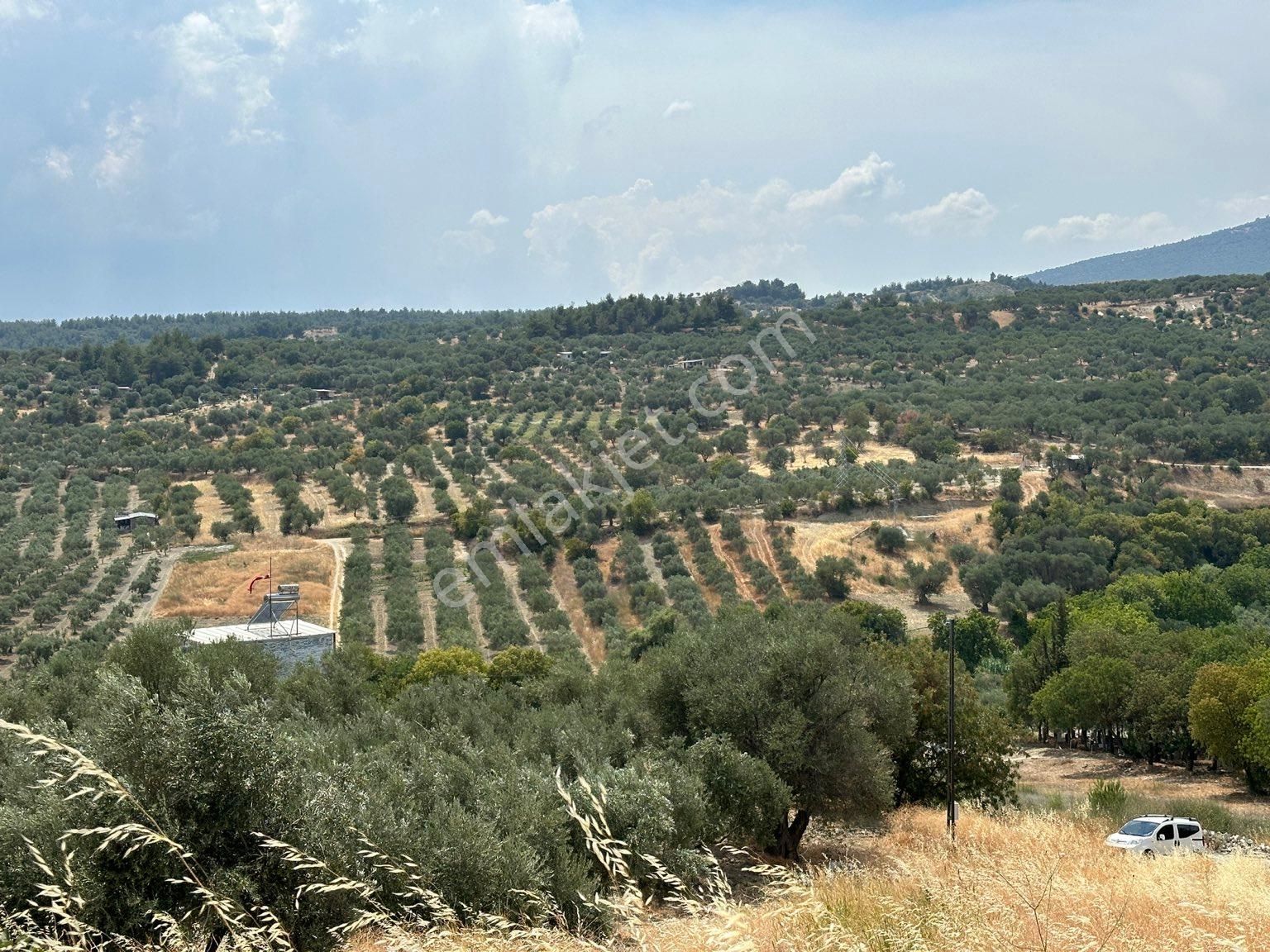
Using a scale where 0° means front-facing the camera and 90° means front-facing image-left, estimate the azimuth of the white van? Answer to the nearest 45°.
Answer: approximately 45°

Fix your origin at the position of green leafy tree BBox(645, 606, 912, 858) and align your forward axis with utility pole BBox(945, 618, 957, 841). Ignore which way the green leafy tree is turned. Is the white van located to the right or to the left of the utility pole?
right
